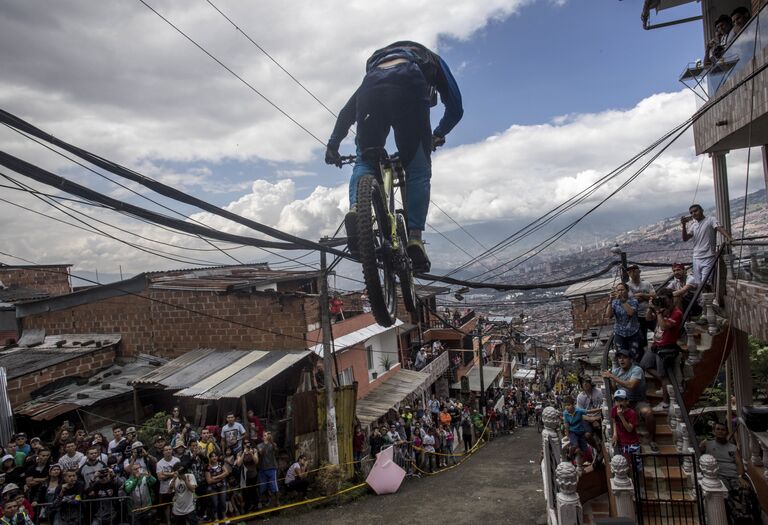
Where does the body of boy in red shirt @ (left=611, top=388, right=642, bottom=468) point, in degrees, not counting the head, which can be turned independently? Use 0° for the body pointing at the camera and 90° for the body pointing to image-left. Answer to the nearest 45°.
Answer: approximately 45°

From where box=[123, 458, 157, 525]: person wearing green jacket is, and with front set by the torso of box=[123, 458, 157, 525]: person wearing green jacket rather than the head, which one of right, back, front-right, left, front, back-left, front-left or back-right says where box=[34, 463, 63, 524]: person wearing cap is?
back-right

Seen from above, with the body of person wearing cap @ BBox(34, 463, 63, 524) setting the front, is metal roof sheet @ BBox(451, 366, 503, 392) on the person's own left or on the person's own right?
on the person's own left

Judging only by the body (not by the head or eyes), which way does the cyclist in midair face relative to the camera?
away from the camera

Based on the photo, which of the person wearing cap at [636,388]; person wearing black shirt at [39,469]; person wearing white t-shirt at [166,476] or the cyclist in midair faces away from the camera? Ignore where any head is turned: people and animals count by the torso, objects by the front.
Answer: the cyclist in midair

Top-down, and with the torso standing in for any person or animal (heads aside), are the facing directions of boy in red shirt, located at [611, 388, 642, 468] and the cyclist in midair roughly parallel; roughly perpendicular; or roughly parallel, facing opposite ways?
roughly parallel, facing opposite ways

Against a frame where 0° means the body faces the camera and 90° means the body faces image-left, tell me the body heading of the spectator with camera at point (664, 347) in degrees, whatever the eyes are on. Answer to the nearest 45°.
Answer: approximately 45°

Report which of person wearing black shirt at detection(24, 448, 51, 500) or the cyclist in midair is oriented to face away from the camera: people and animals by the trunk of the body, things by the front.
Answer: the cyclist in midair
